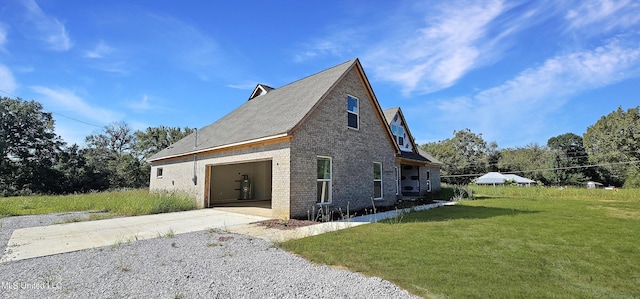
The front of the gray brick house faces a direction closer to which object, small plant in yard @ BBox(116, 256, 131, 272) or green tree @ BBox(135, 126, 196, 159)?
the small plant in yard

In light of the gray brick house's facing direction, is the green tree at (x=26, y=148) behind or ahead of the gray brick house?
behind

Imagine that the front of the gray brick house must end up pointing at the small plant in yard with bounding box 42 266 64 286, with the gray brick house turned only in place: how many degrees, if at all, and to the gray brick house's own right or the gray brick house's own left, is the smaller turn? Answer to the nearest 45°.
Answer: approximately 90° to the gray brick house's own right

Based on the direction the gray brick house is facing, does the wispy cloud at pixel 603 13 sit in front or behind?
in front

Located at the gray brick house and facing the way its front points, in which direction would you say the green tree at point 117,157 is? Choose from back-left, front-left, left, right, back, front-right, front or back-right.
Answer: back

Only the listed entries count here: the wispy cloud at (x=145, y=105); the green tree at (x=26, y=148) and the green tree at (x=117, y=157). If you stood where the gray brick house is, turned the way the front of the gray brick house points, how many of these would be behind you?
3

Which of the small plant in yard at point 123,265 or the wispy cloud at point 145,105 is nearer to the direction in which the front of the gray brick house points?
the small plant in yard

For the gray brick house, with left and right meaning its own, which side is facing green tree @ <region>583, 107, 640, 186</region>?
left

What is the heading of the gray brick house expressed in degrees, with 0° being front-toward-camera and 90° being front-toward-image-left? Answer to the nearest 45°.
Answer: approximately 315°

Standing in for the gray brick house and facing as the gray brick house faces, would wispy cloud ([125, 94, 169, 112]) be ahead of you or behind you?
behind

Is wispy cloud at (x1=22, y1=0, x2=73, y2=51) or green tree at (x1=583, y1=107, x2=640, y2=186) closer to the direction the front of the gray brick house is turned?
the green tree
